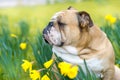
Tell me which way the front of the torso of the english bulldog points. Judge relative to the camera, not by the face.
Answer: to the viewer's left
